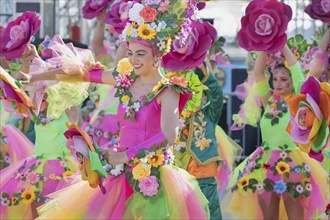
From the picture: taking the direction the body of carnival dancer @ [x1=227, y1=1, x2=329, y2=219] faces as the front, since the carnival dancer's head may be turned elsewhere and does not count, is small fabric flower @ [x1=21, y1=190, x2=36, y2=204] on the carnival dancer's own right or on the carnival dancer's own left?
on the carnival dancer's own right

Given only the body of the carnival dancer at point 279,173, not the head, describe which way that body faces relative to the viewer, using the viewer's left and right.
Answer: facing the viewer

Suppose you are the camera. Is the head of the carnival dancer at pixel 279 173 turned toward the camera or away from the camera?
toward the camera

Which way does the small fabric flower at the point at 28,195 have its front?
toward the camera

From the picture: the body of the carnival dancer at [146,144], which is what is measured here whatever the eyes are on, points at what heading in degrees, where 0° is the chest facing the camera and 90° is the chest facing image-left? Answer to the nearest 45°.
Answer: approximately 45°

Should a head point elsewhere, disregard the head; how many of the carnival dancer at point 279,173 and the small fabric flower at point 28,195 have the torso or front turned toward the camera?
2

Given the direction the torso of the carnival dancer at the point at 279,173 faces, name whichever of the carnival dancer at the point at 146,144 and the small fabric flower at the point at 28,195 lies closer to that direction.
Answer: the carnival dancer

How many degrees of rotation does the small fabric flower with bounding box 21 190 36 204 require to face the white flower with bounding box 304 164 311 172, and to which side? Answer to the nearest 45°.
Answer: approximately 90° to its left

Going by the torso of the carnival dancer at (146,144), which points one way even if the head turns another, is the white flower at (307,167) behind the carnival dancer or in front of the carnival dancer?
behind
